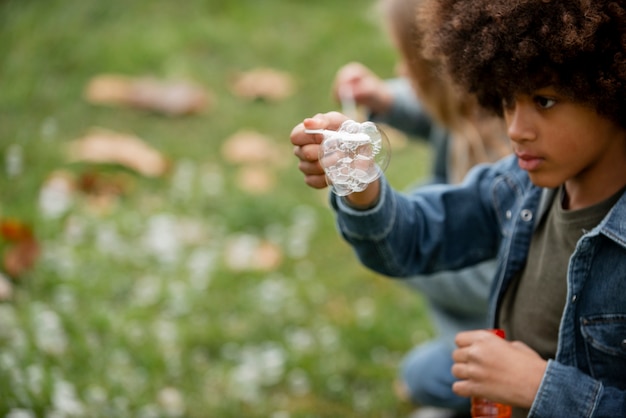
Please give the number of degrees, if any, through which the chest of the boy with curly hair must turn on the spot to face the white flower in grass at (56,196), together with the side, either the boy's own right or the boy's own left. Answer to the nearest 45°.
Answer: approximately 90° to the boy's own right

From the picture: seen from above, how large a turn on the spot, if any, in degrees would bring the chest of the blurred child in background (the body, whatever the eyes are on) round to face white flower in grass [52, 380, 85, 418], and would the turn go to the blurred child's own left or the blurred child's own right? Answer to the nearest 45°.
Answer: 0° — they already face it

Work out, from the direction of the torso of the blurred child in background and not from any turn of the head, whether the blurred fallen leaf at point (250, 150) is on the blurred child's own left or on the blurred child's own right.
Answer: on the blurred child's own right

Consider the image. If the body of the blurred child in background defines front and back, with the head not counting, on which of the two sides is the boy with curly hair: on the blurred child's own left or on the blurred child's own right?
on the blurred child's own left

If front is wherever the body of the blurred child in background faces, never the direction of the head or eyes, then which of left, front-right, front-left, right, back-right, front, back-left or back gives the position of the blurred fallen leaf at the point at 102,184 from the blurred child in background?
front-right

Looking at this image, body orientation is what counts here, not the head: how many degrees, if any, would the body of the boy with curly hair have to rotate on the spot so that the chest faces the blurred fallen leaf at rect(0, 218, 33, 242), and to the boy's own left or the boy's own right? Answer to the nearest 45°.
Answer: approximately 90° to the boy's own right

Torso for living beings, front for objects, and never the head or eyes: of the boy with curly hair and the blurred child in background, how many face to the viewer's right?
0

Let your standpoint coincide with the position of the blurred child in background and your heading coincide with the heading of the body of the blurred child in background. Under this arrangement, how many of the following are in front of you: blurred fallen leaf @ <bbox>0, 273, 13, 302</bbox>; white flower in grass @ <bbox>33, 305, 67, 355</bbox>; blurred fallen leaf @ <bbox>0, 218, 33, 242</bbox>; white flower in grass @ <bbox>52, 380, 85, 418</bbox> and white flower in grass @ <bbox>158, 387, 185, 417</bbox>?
5

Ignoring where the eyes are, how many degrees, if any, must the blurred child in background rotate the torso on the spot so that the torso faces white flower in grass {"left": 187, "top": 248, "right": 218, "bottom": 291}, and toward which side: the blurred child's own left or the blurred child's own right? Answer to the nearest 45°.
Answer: approximately 45° to the blurred child's own right

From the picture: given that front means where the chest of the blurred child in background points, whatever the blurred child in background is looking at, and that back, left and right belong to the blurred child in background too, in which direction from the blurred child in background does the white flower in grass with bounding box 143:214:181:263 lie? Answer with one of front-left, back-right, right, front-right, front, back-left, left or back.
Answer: front-right

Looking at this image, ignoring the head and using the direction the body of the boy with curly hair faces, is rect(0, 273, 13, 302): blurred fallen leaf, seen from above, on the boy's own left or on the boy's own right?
on the boy's own right

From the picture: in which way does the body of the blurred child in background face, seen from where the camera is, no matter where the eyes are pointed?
to the viewer's left

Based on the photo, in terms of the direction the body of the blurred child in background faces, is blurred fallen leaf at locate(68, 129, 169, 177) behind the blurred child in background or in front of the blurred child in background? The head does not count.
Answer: in front
